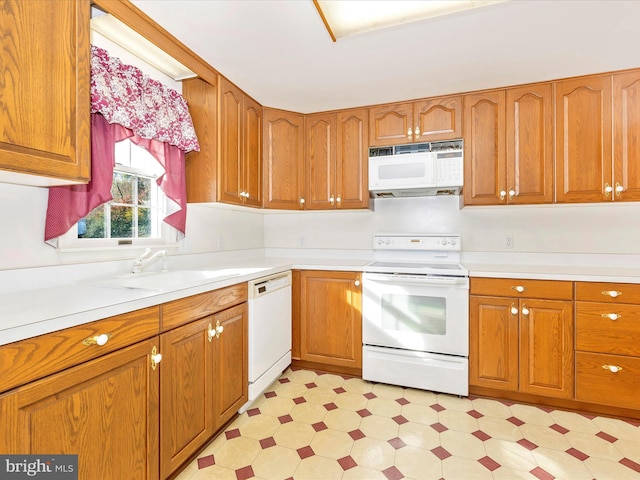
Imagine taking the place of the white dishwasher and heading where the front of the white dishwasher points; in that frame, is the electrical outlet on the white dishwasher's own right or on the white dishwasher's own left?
on the white dishwasher's own left

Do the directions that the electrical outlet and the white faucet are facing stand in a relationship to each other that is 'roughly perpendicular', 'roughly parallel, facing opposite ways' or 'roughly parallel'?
roughly perpendicular

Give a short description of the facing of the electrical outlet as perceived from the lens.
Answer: facing the viewer

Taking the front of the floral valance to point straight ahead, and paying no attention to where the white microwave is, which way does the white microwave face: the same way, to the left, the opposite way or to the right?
to the right

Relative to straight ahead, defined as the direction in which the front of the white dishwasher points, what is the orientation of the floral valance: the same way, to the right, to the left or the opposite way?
the same way

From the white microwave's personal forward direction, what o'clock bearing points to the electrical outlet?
The electrical outlet is roughly at 8 o'clock from the white microwave.

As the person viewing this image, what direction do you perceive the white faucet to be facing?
facing the viewer and to the right of the viewer

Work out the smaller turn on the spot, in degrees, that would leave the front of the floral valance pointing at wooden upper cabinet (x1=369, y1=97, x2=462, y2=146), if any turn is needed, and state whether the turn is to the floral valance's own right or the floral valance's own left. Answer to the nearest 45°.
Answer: approximately 45° to the floral valance's own left

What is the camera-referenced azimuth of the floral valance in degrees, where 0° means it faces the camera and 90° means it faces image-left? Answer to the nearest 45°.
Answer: approximately 315°

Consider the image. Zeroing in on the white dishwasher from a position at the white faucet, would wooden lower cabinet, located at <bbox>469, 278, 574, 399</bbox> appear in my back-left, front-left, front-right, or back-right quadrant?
front-right

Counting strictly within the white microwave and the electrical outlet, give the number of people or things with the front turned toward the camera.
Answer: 2

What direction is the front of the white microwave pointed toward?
toward the camera

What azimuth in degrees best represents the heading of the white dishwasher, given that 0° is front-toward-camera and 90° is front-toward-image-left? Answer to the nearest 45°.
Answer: approximately 315°

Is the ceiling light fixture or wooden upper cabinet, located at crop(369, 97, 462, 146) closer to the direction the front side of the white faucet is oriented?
the ceiling light fixture

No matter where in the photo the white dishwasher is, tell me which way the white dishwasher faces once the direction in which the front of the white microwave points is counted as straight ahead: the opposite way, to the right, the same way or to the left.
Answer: to the left

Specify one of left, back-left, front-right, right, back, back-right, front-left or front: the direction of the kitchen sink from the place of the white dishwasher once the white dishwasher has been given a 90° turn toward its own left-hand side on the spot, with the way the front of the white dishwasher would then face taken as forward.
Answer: back

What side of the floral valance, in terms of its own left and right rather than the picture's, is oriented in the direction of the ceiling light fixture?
front

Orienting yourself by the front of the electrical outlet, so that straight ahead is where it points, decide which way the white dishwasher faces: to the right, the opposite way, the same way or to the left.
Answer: to the left
